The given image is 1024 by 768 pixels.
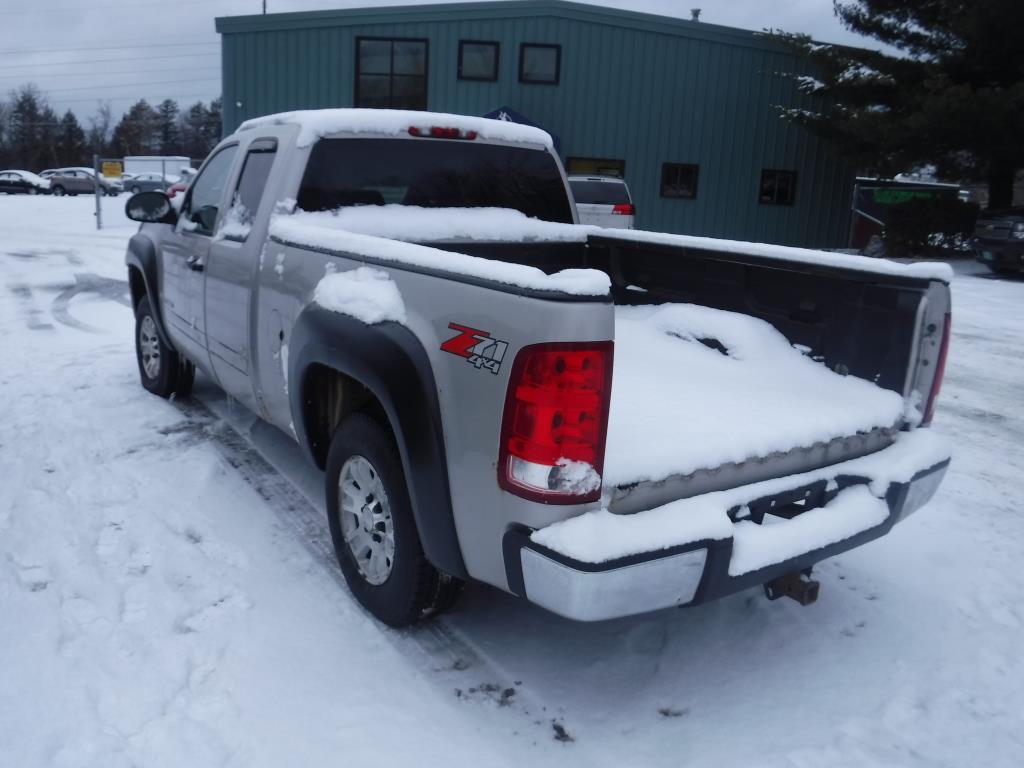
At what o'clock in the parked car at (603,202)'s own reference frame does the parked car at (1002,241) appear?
the parked car at (1002,241) is roughly at 3 o'clock from the parked car at (603,202).

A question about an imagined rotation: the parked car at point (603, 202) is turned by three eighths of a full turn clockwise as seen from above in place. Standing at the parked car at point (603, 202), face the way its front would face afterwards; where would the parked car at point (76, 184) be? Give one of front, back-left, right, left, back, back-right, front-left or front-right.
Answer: back

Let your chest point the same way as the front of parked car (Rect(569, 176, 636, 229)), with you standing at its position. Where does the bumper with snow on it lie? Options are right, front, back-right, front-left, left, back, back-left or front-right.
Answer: back

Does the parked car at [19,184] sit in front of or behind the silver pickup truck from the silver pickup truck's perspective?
in front

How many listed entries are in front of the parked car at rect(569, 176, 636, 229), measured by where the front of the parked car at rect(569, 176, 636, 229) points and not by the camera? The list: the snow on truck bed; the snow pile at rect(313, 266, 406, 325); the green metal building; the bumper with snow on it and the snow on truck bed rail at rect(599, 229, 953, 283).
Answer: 1

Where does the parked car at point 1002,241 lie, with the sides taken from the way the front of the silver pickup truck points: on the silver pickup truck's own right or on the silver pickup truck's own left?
on the silver pickup truck's own right

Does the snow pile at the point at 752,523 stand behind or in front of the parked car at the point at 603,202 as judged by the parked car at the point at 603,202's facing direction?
behind

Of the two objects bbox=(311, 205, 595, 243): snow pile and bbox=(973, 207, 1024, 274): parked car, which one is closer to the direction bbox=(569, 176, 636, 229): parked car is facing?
the parked car

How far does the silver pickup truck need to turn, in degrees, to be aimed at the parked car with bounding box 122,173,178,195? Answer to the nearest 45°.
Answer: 0° — it already faces it

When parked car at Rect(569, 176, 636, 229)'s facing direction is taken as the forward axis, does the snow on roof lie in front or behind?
behind

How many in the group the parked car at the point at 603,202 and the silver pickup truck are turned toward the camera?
0

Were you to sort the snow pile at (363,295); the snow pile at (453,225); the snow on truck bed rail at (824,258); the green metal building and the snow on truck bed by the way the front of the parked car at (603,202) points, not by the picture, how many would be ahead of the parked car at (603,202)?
1

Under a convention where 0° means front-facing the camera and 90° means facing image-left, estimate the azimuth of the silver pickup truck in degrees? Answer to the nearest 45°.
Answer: approximately 135°

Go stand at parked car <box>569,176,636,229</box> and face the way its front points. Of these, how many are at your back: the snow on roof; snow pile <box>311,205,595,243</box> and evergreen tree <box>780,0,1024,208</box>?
2

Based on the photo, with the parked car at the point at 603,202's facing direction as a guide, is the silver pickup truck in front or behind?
behind

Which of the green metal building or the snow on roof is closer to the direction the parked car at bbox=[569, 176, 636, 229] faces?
the green metal building

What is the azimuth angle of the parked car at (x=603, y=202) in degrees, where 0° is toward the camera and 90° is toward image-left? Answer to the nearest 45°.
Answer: approximately 180°

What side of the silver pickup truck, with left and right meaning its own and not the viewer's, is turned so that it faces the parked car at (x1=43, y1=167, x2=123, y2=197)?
front
